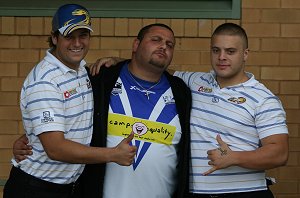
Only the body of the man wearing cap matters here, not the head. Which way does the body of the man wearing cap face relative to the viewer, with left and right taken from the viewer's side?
facing the viewer and to the right of the viewer
